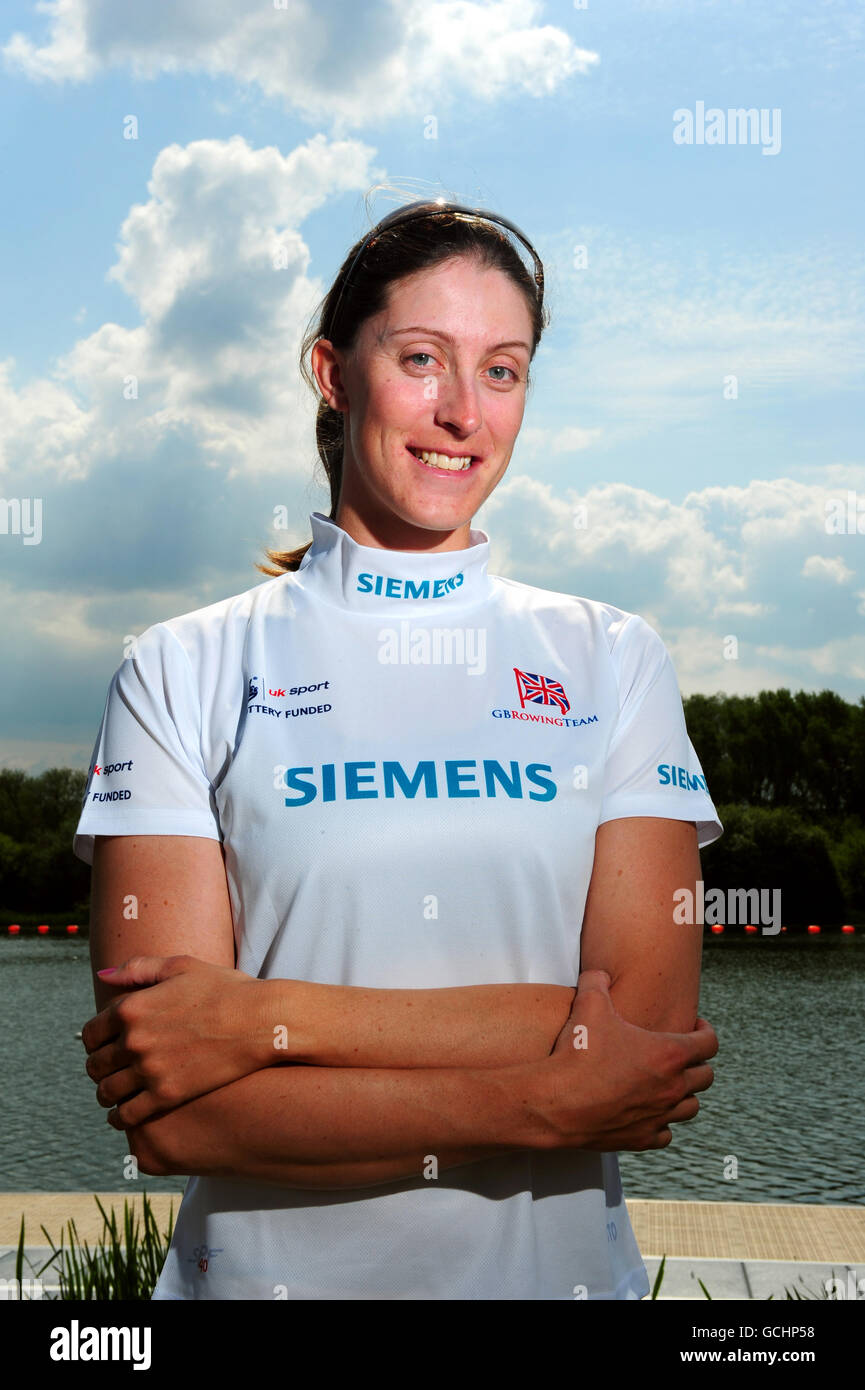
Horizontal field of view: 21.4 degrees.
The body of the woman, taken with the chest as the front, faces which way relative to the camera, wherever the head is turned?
toward the camera
